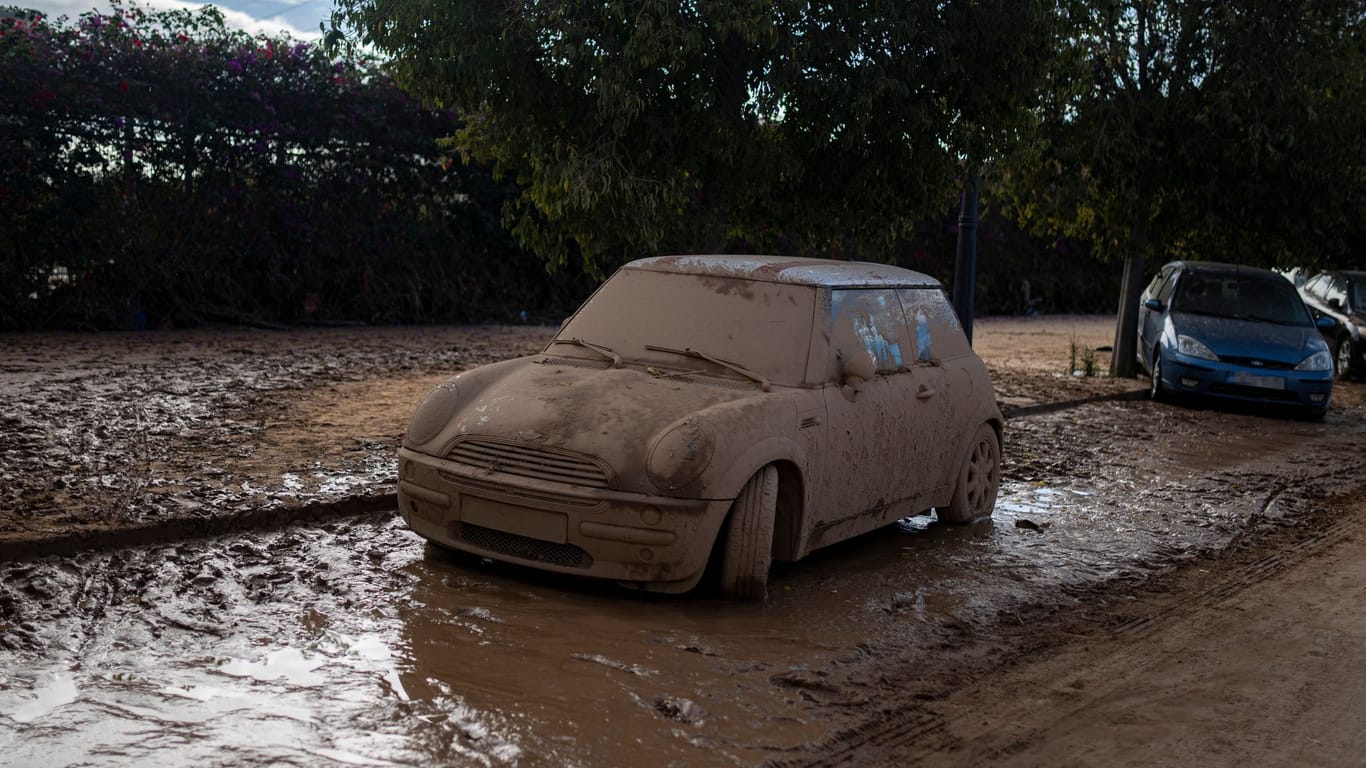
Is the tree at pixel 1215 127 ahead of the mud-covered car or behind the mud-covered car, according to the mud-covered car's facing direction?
behind

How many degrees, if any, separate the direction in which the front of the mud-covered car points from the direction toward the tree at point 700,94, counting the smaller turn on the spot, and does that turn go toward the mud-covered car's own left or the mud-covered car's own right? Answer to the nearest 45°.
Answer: approximately 135° to the mud-covered car's own right

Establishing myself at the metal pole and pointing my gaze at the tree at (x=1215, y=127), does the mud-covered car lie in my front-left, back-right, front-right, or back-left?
back-right

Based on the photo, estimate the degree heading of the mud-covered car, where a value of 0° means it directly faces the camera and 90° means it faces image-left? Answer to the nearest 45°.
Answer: approximately 45°

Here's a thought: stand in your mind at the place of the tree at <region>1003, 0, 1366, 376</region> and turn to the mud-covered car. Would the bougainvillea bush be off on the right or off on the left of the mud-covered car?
right

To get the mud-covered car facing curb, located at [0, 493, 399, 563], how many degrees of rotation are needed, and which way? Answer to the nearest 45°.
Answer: approximately 45° to its right

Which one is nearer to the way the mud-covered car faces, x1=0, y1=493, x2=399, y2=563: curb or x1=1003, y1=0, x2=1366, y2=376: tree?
the curb

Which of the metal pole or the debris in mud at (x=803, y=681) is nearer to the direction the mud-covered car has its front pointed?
the debris in mud

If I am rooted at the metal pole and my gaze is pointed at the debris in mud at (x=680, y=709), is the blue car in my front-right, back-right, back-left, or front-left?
back-left

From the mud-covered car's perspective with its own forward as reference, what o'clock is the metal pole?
The metal pole is roughly at 5 o'clock from the mud-covered car.

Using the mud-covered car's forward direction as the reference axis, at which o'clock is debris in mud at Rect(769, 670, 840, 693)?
The debris in mud is roughly at 10 o'clock from the mud-covered car.

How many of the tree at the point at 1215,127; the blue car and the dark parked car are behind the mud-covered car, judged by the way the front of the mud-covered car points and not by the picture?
3

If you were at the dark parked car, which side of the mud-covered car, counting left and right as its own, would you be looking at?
back

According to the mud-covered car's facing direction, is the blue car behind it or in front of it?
behind
